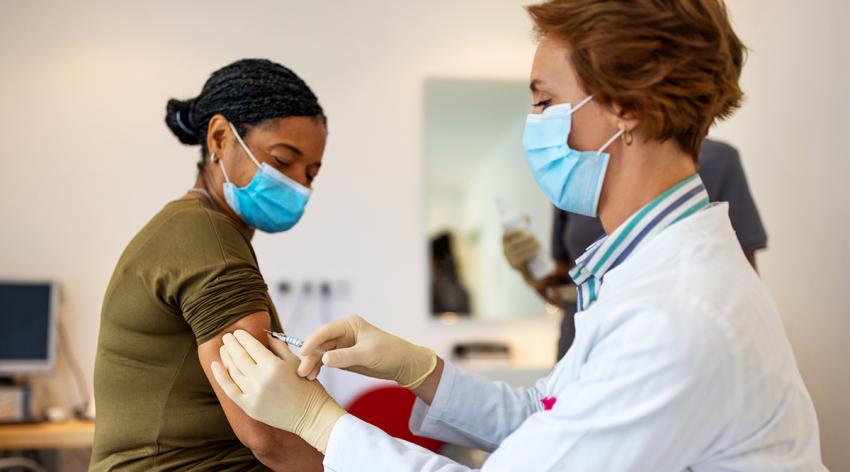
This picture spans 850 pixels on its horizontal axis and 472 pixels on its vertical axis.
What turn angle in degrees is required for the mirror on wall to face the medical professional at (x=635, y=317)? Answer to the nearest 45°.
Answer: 0° — it already faces them

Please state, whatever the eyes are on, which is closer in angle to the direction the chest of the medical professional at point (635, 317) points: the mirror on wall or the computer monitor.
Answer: the computer monitor

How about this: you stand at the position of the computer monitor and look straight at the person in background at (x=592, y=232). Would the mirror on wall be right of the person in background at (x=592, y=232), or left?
left

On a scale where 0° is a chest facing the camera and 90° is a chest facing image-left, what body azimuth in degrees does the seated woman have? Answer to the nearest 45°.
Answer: approximately 270°

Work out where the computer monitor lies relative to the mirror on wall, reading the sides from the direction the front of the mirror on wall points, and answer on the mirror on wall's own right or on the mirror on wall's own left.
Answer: on the mirror on wall's own right

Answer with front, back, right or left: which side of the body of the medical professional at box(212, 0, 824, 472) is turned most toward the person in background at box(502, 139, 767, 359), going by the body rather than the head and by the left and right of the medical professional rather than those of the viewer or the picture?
right

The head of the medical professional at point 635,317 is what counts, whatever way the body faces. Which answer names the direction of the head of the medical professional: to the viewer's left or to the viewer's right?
to the viewer's left

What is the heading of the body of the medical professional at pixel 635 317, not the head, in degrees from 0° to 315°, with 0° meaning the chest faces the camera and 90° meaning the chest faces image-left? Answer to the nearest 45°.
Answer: approximately 90°

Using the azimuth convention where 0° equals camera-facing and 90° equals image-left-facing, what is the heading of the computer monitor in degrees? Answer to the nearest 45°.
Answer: approximately 0°
